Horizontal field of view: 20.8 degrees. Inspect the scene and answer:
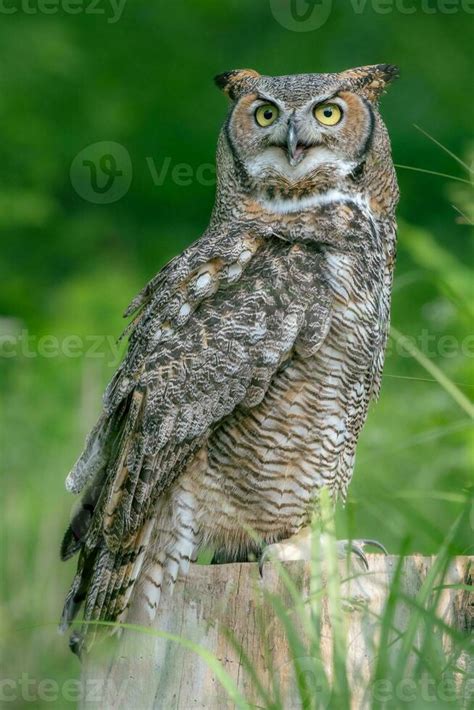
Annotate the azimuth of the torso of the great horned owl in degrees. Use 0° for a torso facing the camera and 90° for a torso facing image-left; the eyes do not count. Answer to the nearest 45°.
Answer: approximately 315°
